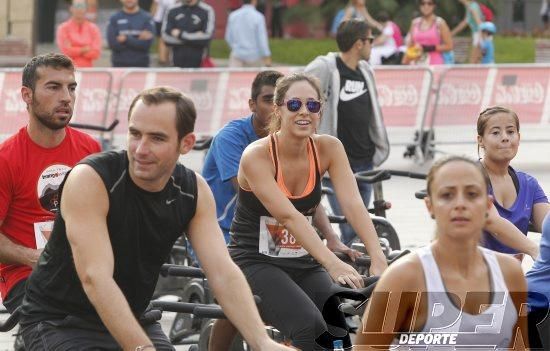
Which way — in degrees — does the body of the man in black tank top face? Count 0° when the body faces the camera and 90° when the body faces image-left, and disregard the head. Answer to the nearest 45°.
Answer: approximately 315°

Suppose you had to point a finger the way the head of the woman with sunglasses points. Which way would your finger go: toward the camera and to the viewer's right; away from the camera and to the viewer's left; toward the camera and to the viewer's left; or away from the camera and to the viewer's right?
toward the camera and to the viewer's right

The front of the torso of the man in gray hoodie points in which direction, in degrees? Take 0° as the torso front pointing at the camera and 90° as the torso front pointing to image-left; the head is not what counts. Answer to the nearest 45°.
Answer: approximately 315°

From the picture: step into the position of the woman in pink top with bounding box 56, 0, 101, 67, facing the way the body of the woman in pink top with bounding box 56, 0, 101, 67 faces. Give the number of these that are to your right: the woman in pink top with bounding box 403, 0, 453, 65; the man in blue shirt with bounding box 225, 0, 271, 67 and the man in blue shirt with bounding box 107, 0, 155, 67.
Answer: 0

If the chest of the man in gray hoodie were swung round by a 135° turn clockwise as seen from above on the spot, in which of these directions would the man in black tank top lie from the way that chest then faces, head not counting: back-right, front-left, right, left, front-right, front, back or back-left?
left

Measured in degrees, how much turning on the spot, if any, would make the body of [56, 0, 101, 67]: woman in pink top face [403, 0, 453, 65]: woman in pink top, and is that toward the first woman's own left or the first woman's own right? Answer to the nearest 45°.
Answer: approximately 90° to the first woman's own left

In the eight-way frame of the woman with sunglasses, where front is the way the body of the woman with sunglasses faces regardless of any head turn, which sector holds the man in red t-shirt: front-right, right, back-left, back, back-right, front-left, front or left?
back-right

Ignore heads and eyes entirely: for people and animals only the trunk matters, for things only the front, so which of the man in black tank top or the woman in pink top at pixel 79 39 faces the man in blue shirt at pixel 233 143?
the woman in pink top

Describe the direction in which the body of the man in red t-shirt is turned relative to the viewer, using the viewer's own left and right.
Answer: facing the viewer and to the right of the viewer

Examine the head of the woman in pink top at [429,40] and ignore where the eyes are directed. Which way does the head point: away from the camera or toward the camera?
toward the camera

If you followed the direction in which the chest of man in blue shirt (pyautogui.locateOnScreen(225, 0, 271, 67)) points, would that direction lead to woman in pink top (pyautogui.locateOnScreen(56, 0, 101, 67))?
no

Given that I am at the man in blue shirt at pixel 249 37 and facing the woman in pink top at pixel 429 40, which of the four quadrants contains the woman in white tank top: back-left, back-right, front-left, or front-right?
front-right

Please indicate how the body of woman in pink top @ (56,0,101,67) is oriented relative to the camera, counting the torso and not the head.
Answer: toward the camera

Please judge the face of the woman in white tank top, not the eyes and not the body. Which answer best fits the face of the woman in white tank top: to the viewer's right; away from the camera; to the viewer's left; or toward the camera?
toward the camera

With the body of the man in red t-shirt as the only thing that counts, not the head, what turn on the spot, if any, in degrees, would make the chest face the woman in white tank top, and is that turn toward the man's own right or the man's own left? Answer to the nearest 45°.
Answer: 0° — they already face them
